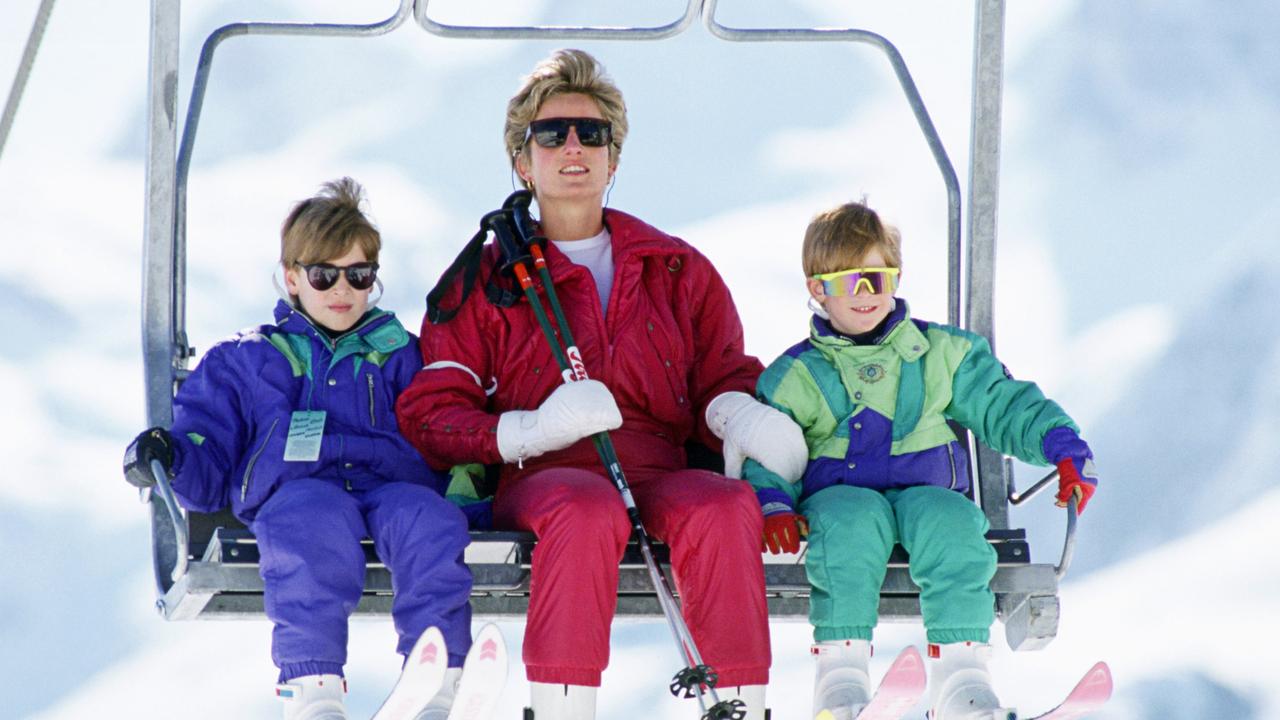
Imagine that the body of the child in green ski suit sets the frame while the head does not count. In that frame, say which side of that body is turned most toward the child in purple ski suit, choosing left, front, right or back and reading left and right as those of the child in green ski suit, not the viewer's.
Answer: right

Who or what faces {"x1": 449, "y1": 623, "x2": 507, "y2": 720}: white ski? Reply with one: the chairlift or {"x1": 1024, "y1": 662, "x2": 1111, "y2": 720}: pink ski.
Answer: the chairlift

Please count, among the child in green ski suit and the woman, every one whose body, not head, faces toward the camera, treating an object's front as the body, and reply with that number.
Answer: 2

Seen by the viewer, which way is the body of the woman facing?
toward the camera

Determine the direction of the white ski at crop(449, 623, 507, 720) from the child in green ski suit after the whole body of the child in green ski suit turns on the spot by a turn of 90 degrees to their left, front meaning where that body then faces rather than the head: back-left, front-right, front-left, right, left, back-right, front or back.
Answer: back-right

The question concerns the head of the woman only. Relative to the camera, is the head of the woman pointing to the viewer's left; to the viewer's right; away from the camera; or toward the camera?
toward the camera

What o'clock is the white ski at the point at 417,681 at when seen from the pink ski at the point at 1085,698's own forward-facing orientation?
The white ski is roughly at 4 o'clock from the pink ski.

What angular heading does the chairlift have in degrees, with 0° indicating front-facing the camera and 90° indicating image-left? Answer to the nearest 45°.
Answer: approximately 0°

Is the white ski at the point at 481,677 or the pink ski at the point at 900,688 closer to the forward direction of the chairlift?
the white ski

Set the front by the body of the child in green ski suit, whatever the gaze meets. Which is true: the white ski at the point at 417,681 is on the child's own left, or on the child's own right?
on the child's own right

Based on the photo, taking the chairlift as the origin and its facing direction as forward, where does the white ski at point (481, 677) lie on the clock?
The white ski is roughly at 12 o'clock from the chairlift.
